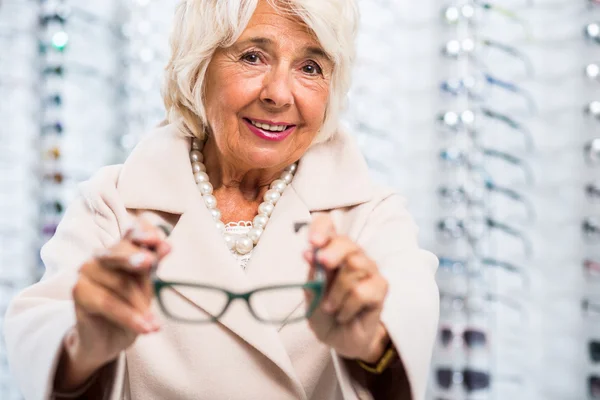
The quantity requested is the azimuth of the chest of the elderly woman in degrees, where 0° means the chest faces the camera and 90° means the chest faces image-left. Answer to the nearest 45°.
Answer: approximately 0°

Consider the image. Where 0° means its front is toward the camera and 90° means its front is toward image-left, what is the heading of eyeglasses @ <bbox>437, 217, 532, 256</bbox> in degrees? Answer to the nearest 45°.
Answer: approximately 45°

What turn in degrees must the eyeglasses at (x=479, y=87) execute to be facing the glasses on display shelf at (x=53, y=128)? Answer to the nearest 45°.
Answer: approximately 45° to its right

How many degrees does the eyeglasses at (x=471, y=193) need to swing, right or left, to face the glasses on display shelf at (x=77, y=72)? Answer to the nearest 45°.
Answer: approximately 45° to its right

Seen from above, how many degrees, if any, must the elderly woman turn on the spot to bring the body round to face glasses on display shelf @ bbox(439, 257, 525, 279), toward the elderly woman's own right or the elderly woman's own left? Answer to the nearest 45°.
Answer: approximately 135° to the elderly woman's own left
